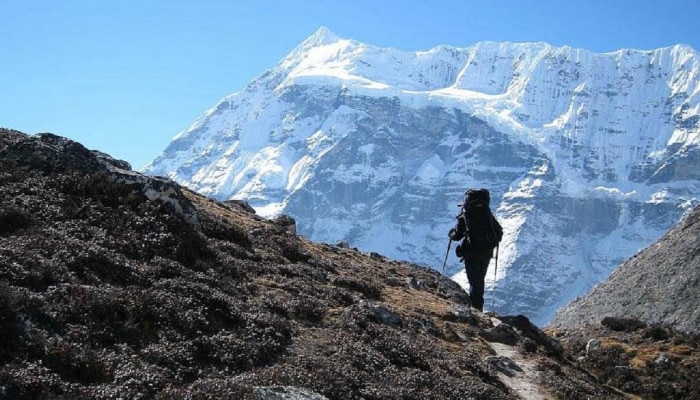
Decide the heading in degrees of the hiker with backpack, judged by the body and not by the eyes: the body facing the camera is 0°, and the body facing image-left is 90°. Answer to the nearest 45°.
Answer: approximately 180°

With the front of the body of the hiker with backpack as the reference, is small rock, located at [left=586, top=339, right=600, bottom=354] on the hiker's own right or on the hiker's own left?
on the hiker's own right
